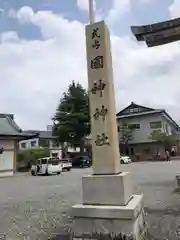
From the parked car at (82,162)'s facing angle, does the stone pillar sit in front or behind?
in front

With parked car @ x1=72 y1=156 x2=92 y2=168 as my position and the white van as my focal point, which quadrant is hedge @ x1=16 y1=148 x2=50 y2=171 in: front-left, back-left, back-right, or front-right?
front-right

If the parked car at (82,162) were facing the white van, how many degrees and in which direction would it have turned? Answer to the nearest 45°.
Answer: approximately 45° to its right

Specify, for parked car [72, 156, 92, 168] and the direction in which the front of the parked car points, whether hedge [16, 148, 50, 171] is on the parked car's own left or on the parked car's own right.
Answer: on the parked car's own right

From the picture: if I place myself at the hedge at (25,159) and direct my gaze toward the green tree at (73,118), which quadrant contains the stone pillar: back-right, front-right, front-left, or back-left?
back-right

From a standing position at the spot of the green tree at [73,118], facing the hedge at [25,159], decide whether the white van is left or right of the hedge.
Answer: left

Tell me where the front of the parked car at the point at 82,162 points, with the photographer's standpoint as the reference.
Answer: facing the viewer and to the right of the viewer

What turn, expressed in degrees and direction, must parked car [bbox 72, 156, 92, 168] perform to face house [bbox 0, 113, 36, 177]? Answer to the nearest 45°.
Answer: approximately 90° to its right
